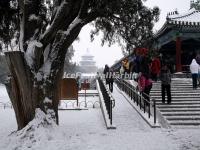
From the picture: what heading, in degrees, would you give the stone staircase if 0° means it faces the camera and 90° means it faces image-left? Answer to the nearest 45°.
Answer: approximately 0°

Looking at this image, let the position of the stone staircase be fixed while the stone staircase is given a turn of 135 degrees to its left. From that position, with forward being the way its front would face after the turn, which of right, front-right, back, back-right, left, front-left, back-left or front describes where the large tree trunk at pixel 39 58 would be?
back

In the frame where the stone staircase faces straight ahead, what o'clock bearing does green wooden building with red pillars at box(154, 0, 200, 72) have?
The green wooden building with red pillars is roughly at 6 o'clock from the stone staircase.
